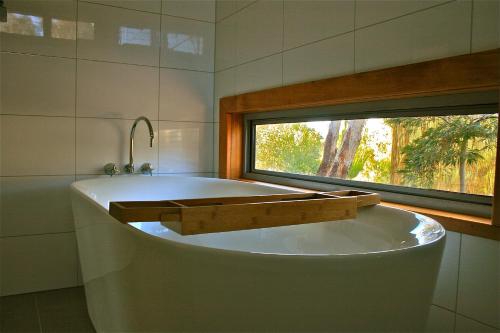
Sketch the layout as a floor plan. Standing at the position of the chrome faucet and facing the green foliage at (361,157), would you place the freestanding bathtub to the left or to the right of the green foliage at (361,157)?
right

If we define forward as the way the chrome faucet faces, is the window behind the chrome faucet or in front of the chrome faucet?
in front

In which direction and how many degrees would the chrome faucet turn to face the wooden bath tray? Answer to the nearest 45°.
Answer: approximately 45° to its right

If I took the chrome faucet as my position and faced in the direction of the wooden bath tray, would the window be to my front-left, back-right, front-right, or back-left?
front-left

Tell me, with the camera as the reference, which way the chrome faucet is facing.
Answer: facing the viewer and to the right of the viewer

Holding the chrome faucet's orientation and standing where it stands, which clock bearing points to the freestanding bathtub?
The freestanding bathtub is roughly at 1 o'clock from the chrome faucet.
